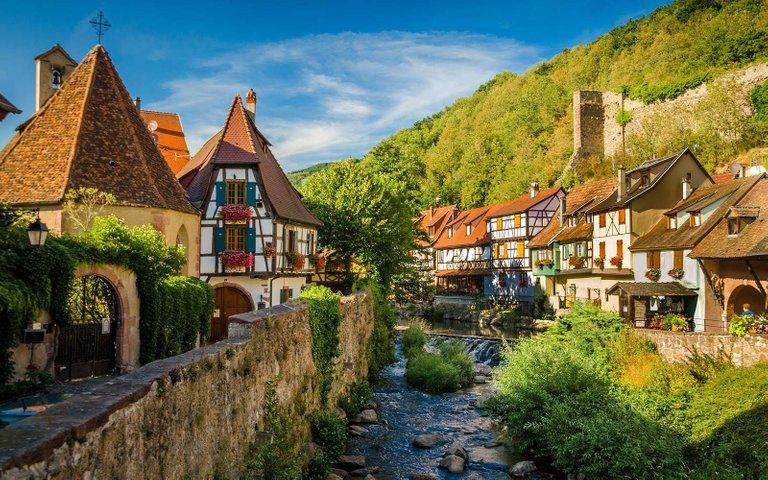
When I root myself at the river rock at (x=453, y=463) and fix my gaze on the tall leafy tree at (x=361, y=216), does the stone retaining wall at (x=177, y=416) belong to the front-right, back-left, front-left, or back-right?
back-left

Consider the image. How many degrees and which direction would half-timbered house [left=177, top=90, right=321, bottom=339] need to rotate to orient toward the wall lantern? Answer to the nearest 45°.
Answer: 0° — it already faces it

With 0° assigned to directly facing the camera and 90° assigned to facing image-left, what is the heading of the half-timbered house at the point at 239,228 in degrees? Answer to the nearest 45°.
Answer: approximately 0°

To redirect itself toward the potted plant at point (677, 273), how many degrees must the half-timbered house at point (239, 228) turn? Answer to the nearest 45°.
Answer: approximately 90° to its left
